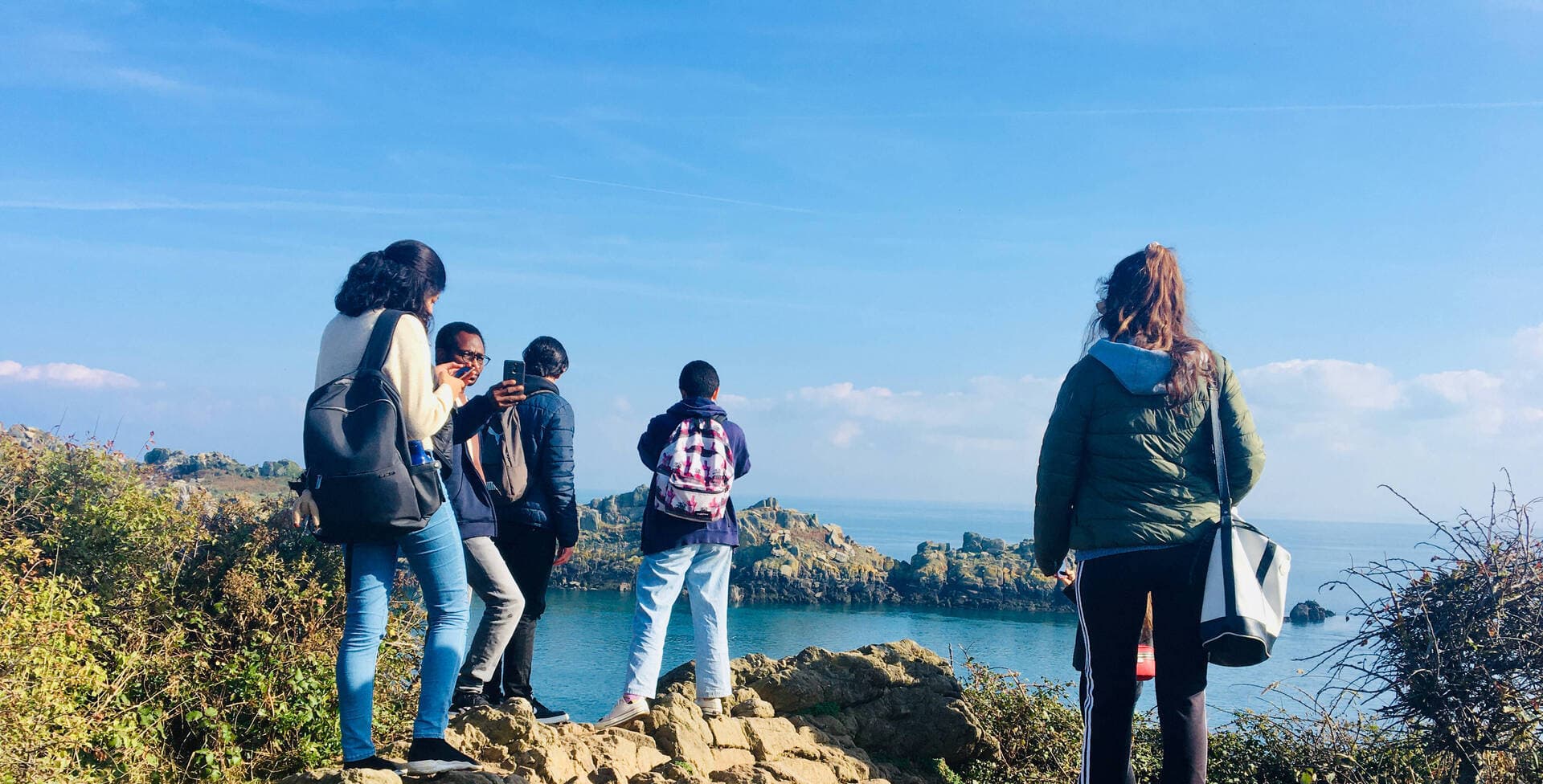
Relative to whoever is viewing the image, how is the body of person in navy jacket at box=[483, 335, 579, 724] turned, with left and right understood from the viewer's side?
facing away from the viewer and to the right of the viewer

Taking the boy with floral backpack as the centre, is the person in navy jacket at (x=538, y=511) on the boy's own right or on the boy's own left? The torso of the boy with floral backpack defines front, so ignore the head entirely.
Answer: on the boy's own left

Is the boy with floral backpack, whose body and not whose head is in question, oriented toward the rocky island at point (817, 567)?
yes

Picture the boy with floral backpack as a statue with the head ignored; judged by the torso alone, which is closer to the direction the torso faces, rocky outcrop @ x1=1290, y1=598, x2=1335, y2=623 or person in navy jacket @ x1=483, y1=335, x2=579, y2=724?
the rocky outcrop

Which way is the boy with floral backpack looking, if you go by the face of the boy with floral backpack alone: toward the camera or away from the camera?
away from the camera

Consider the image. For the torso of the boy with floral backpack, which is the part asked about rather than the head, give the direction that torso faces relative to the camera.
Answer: away from the camera

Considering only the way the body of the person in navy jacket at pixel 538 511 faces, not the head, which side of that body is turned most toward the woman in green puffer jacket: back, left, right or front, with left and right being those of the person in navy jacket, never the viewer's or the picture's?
right

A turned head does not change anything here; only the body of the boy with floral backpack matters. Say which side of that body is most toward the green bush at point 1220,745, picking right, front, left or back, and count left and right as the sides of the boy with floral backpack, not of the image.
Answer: right

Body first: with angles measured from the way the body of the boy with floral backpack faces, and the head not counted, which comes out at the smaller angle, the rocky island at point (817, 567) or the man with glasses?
the rocky island
